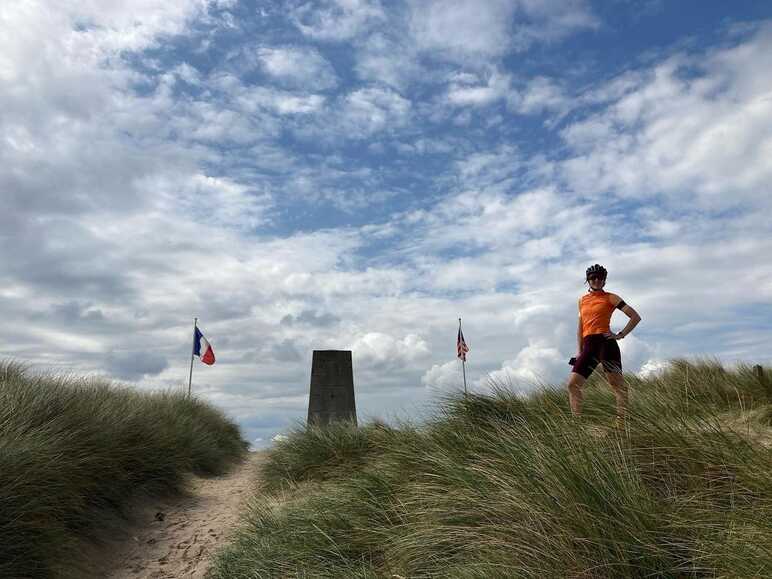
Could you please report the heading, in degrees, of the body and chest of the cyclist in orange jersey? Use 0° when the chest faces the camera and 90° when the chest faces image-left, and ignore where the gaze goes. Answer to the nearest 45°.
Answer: approximately 0°

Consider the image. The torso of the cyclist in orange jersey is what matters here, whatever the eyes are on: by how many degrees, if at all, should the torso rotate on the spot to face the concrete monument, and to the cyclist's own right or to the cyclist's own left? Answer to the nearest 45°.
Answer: approximately 135° to the cyclist's own right

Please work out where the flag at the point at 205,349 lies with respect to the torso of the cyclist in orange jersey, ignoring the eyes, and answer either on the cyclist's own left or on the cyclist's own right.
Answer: on the cyclist's own right

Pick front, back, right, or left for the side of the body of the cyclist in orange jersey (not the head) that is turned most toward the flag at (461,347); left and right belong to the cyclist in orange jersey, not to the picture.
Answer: back
